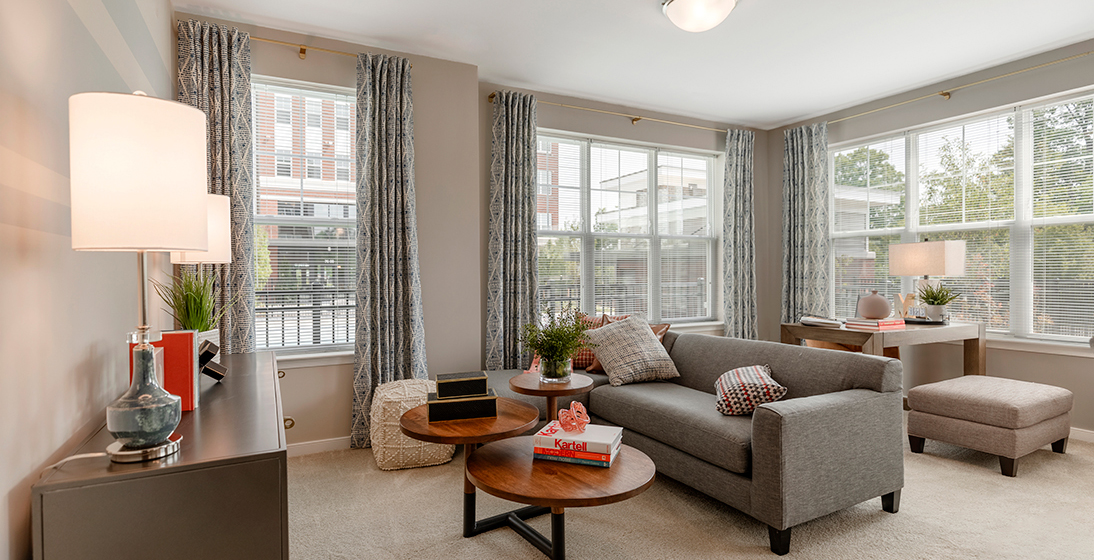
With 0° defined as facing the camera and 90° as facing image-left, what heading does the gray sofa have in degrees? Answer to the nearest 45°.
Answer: approximately 45°

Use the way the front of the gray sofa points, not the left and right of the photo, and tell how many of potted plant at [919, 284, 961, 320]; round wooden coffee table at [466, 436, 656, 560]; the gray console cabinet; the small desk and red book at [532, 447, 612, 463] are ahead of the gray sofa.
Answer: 3

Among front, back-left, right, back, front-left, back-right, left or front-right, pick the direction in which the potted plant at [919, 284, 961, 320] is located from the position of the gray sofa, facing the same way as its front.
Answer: back

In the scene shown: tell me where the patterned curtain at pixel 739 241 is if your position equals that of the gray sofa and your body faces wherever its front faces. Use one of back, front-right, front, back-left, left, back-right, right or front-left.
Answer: back-right

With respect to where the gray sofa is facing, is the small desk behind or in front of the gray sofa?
behind

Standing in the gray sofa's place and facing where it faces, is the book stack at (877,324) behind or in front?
behind

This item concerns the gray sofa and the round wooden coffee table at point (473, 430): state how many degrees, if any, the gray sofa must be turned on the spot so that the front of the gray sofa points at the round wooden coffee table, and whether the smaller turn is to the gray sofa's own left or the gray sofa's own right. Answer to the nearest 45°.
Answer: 0° — it already faces it

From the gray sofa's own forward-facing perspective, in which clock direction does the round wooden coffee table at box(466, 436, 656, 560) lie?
The round wooden coffee table is roughly at 12 o'clock from the gray sofa.

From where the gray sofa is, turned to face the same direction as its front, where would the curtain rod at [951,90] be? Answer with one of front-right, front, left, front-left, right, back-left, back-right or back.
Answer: back
